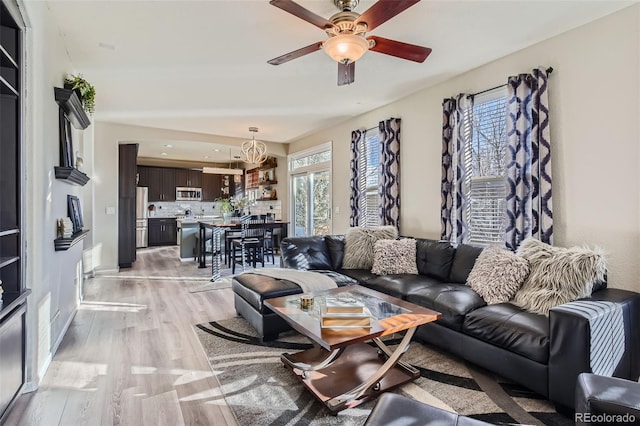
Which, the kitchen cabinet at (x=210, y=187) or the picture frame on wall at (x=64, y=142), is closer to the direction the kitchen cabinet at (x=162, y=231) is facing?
the picture frame on wall

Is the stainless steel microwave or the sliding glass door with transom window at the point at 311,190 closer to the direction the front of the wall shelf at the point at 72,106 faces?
the sliding glass door with transom window

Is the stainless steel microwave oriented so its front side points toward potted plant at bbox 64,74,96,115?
yes

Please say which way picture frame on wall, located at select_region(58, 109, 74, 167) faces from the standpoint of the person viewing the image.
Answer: facing to the right of the viewer

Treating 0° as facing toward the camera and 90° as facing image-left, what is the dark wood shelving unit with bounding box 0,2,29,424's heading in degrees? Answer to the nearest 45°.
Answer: approximately 270°

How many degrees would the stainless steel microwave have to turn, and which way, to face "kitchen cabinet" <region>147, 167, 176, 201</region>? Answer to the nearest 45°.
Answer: approximately 90° to its right

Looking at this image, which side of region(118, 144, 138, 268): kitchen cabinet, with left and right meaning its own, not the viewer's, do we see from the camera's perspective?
right

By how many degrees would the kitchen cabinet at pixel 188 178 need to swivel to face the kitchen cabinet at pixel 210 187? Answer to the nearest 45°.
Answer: approximately 90° to its left

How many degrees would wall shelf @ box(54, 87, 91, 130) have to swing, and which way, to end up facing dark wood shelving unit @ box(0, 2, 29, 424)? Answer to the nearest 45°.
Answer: approximately 90° to its right

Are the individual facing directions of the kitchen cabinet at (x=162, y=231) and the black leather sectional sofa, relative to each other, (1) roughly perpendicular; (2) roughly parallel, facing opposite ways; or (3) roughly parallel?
roughly perpendicular

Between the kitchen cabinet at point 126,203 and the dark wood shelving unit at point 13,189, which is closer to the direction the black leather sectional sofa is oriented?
the dark wood shelving unit

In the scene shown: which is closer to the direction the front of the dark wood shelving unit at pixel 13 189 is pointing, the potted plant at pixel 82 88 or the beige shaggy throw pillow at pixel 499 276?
the beige shaggy throw pillow
